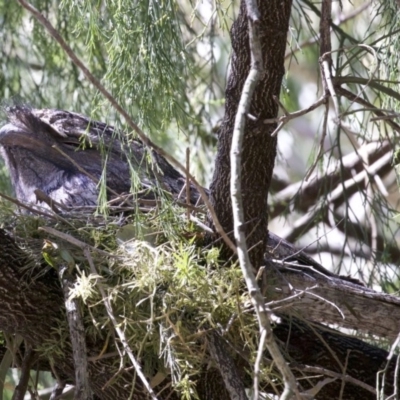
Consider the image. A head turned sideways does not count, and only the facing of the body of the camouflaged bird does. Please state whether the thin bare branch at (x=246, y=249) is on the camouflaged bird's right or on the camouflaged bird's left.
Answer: on the camouflaged bird's left

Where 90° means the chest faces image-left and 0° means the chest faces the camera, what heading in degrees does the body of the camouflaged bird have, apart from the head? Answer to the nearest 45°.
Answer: approximately 90°

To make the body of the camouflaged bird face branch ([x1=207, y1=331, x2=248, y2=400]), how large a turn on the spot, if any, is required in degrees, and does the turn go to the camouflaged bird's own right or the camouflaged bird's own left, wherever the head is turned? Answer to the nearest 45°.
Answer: approximately 135° to the camouflaged bird's own left
